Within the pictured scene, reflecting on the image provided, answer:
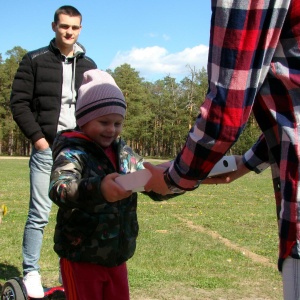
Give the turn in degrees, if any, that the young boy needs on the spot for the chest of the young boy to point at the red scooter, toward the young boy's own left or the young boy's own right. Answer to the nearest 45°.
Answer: approximately 180°

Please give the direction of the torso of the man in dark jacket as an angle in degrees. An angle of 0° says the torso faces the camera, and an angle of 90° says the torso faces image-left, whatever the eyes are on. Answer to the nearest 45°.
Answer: approximately 315°

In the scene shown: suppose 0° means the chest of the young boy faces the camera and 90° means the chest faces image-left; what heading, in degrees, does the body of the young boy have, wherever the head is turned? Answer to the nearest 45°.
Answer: approximately 315°

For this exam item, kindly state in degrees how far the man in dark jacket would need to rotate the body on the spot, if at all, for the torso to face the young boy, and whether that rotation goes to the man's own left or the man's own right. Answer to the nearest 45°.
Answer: approximately 45° to the man's own right
